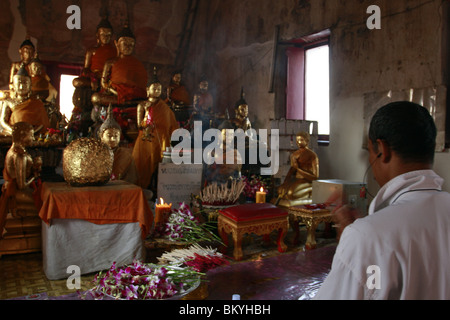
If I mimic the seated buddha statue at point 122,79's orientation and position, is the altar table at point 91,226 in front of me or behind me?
in front

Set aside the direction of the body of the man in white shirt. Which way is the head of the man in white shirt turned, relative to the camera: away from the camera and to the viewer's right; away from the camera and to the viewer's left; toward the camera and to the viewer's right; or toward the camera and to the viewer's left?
away from the camera and to the viewer's left

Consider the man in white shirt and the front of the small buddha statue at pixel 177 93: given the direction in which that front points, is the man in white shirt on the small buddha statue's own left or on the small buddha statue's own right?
on the small buddha statue's own left

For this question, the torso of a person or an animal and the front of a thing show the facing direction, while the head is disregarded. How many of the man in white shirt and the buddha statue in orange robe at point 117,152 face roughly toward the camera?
1

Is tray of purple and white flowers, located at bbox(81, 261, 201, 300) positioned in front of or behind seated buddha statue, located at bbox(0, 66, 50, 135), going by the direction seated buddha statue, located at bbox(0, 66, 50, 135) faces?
in front

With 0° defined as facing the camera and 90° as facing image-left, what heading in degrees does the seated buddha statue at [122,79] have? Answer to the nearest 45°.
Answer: approximately 45°

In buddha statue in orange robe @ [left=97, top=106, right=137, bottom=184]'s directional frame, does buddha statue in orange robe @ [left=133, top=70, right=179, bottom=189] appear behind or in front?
behind

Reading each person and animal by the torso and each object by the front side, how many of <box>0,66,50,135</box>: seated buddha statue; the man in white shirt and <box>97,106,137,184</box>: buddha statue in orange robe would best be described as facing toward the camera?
2

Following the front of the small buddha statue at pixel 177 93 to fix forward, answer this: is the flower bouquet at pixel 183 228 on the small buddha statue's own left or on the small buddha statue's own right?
on the small buddha statue's own left
